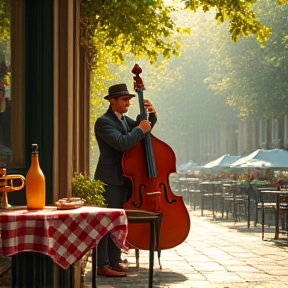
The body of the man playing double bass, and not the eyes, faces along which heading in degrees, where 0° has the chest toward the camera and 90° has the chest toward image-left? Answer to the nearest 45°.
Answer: approximately 270°

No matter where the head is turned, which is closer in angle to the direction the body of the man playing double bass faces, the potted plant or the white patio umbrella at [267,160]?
the white patio umbrella

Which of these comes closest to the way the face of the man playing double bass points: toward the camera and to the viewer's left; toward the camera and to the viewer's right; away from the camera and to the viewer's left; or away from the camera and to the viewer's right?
toward the camera and to the viewer's right

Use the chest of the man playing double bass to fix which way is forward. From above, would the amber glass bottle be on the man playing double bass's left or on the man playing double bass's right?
on the man playing double bass's right

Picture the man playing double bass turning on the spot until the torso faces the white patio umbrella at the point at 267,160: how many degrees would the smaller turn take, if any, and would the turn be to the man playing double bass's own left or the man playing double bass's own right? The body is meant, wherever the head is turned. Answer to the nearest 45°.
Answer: approximately 90° to the man playing double bass's own left
